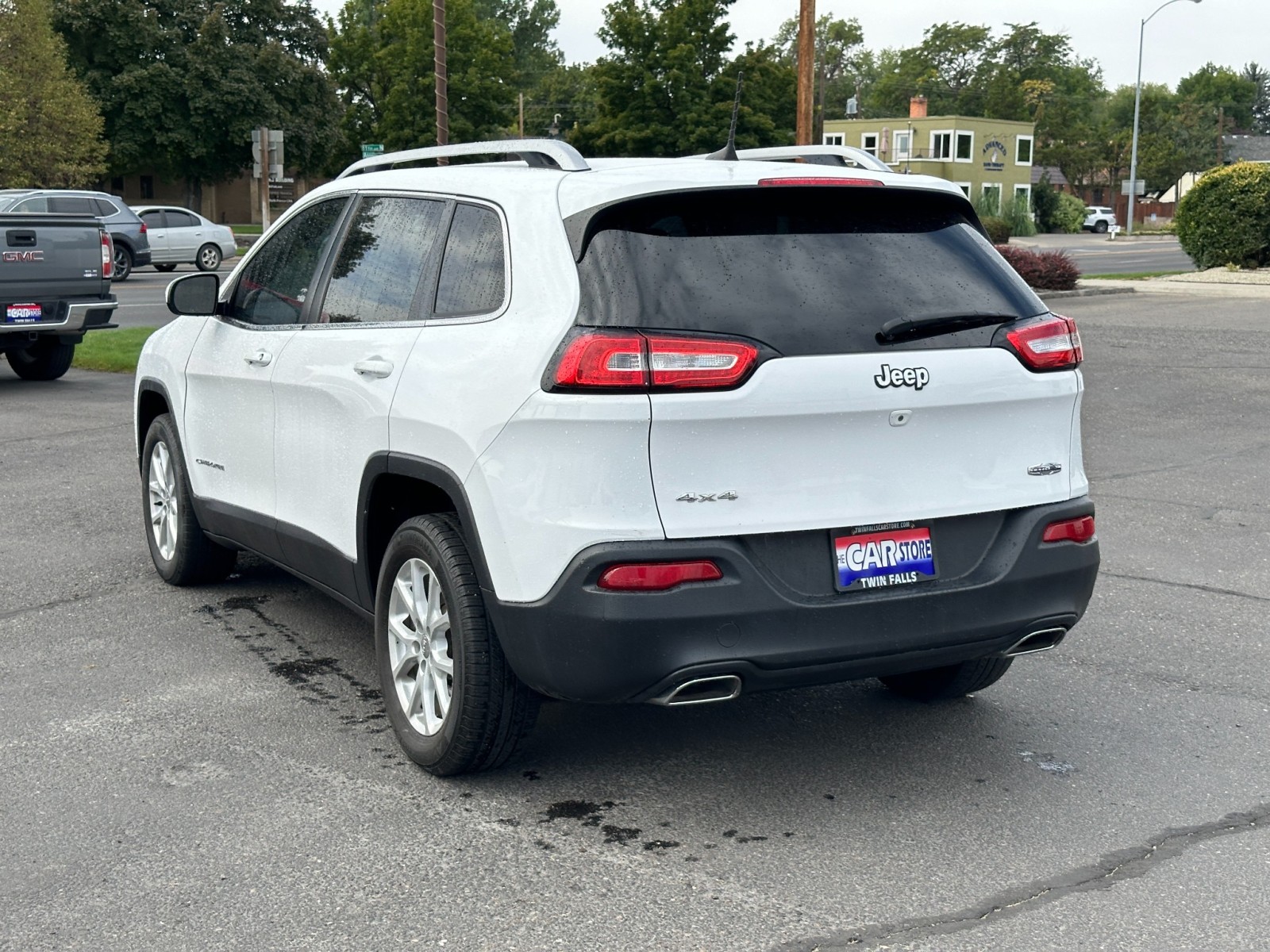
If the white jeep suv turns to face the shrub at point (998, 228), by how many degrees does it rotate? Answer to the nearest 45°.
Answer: approximately 45° to its right

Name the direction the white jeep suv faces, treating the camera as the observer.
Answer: facing away from the viewer and to the left of the viewer

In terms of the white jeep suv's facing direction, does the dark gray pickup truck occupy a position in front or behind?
in front

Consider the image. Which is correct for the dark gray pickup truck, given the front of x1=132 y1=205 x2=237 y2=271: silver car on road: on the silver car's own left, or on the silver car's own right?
on the silver car's own left

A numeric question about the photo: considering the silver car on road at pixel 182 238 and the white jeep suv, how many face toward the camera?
0

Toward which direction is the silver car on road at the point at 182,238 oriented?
to the viewer's left

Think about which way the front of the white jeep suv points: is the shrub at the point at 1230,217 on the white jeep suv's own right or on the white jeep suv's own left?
on the white jeep suv's own right

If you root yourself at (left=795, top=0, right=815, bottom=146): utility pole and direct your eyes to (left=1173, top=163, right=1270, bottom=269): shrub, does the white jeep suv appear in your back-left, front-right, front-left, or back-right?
back-right

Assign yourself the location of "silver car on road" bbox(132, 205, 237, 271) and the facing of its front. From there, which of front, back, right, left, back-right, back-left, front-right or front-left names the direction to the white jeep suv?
left
